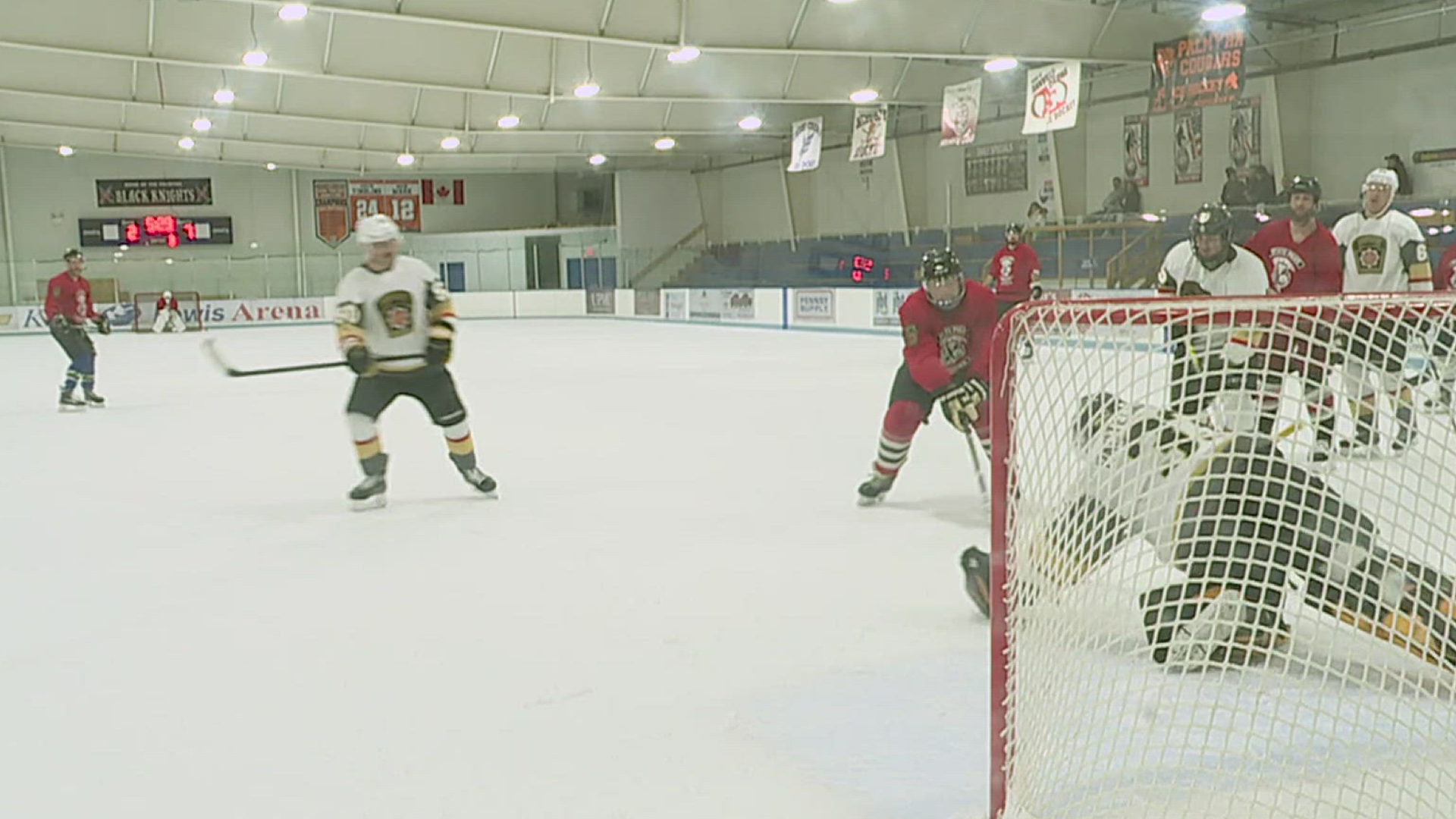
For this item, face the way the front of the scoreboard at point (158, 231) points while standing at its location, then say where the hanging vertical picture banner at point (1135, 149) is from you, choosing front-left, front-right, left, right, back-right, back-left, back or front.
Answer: front-left

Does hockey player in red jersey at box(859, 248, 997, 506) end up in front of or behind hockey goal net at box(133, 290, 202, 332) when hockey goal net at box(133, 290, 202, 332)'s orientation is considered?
in front

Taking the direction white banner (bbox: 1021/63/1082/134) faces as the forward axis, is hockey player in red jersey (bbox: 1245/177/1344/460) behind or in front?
in front

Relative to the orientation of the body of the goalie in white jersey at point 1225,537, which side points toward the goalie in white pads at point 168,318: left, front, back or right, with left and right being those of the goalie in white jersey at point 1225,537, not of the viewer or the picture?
front

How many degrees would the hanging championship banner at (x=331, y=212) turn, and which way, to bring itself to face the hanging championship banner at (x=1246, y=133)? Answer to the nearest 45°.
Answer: approximately 45° to its left

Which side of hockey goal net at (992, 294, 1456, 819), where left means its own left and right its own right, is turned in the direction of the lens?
back

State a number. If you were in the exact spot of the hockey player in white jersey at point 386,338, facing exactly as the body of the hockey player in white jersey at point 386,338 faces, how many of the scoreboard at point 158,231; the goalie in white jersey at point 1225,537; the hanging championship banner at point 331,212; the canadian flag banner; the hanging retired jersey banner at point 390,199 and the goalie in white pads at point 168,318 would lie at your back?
5

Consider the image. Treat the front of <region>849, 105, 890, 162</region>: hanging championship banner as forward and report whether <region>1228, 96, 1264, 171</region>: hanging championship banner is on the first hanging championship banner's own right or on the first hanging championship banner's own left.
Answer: on the first hanging championship banner's own left

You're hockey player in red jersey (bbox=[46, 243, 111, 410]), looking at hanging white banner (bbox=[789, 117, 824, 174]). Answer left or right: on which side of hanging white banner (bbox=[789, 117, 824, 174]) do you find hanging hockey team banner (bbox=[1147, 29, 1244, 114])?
right

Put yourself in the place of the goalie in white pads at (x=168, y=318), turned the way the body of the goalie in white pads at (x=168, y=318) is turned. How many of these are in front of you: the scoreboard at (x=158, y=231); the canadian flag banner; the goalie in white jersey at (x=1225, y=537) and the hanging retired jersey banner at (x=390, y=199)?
1

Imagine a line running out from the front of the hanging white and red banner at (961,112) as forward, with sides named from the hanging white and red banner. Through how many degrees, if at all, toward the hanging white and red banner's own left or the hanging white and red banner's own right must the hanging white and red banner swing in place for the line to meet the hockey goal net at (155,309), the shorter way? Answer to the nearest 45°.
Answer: approximately 90° to the hanging white and red banner's own right

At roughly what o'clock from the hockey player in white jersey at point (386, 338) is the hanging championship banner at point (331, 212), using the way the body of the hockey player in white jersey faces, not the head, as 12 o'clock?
The hanging championship banner is roughly at 6 o'clock from the hockey player in white jersey.

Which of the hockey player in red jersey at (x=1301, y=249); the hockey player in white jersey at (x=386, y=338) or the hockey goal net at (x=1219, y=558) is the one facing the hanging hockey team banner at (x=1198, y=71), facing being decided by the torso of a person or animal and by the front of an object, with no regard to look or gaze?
the hockey goal net

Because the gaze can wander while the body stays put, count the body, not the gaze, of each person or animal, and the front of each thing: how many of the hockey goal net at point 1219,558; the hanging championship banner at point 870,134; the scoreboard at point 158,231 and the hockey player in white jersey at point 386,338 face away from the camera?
1

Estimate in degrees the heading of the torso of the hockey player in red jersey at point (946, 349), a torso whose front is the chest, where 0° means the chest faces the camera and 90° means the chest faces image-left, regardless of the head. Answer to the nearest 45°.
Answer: approximately 0°
